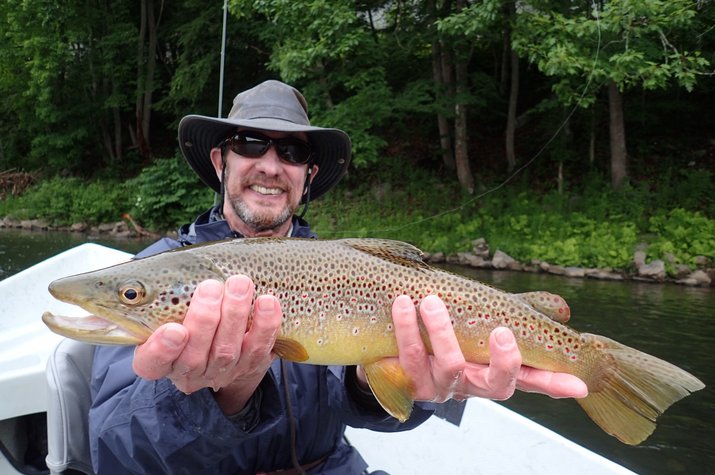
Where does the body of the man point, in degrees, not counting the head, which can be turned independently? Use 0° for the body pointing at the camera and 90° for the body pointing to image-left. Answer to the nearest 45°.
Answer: approximately 0°

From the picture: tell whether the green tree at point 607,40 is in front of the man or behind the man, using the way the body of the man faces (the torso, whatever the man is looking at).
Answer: behind
